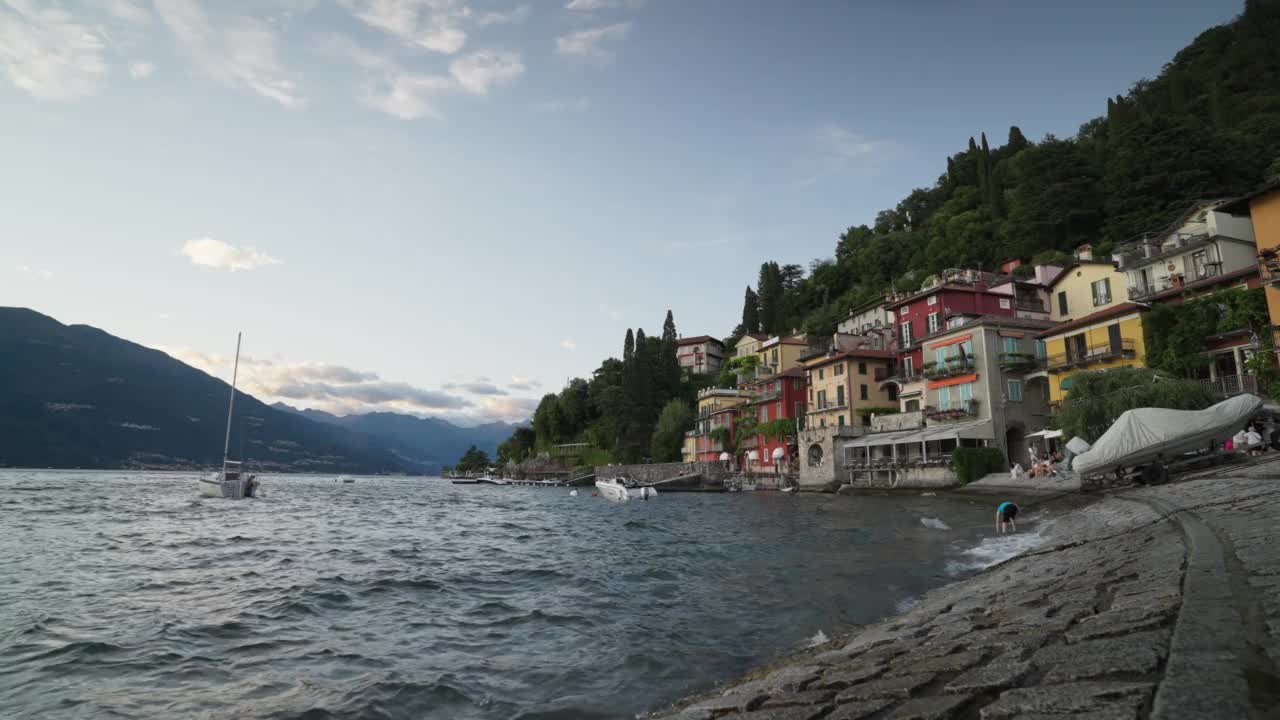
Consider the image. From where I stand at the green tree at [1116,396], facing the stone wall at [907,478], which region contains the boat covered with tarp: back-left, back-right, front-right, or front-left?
back-left

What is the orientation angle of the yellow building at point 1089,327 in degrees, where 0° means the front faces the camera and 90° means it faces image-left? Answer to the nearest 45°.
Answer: approximately 45°

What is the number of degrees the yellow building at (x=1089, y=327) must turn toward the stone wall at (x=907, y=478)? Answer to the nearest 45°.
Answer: approximately 45° to its right

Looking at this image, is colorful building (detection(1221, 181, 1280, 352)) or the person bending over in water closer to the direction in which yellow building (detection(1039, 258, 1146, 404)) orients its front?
the person bending over in water

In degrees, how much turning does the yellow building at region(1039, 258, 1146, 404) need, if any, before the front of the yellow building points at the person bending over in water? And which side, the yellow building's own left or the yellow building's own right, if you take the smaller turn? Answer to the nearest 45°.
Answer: approximately 45° to the yellow building's own left

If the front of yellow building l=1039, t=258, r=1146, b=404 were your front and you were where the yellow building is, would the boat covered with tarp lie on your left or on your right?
on your left

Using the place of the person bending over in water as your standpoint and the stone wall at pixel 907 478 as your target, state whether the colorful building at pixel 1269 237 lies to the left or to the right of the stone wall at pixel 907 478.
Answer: right

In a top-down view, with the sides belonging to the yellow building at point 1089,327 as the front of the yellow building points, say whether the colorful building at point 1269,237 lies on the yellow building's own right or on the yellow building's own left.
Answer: on the yellow building's own left

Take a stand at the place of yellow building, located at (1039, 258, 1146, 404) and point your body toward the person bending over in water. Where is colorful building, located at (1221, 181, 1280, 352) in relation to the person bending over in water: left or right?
left
